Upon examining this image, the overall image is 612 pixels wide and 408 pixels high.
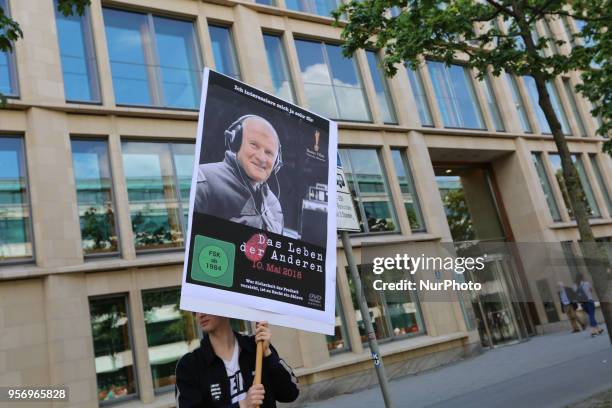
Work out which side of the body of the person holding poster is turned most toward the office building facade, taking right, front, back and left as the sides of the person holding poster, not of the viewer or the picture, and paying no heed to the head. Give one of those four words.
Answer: back

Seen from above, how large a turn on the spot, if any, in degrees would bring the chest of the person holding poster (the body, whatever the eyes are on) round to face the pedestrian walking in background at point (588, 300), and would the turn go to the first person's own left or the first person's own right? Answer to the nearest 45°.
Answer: approximately 135° to the first person's own left

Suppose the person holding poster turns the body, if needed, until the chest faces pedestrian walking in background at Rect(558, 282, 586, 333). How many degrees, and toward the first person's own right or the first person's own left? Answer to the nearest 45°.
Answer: approximately 135° to the first person's own left

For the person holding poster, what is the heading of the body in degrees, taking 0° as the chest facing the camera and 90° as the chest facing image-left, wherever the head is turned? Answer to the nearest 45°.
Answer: approximately 0°

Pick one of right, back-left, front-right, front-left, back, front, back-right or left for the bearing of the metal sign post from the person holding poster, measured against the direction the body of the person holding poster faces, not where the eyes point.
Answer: back-left

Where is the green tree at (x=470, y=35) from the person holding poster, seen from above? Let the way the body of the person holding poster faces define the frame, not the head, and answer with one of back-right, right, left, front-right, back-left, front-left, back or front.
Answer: back-left
